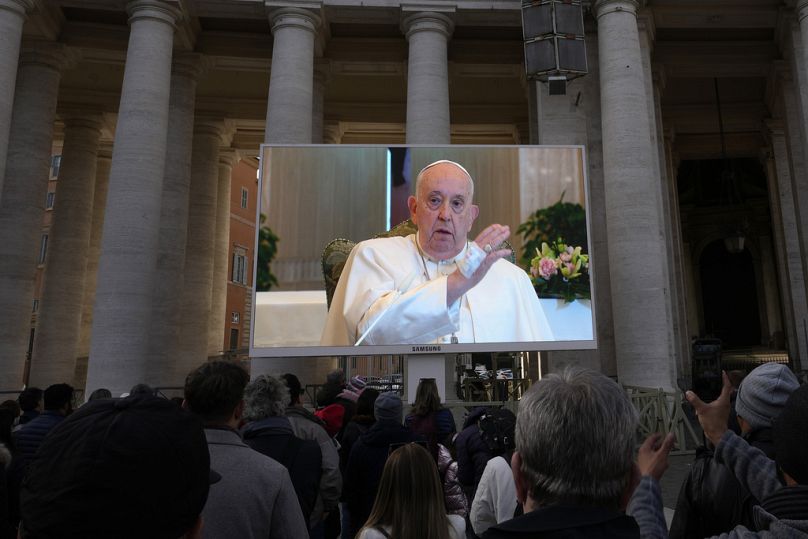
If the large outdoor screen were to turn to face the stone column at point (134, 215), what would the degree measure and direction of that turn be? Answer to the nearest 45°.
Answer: approximately 90° to its right

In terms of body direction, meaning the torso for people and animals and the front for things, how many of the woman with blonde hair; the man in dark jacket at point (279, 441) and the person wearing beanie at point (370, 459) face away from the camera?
3

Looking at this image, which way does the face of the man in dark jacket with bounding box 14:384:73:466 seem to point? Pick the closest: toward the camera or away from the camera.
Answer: away from the camera

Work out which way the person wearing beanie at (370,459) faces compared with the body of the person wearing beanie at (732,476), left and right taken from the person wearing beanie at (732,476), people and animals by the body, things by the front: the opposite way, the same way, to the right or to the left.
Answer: the same way

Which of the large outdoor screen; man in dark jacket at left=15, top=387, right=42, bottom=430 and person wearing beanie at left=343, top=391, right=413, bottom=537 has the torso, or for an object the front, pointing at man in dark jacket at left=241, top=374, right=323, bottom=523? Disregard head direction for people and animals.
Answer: the large outdoor screen

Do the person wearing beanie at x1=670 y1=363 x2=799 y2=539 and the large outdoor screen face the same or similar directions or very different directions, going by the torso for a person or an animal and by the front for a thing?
very different directions

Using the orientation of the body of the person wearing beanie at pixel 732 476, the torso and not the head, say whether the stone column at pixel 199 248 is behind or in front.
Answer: in front

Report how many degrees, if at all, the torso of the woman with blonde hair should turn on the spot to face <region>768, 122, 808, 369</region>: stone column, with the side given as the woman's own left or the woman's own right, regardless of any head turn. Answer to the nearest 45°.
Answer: approximately 45° to the woman's own right

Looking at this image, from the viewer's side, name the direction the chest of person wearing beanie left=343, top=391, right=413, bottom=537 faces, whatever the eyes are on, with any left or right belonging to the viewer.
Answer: facing away from the viewer

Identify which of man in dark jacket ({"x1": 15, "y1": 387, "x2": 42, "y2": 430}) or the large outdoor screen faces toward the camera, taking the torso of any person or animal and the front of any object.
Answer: the large outdoor screen

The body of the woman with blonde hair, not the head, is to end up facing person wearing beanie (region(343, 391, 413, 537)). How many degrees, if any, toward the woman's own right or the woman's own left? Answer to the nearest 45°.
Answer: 0° — they already face them

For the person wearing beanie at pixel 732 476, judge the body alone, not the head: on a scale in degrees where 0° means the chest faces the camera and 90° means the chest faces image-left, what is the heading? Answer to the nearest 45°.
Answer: approximately 135°

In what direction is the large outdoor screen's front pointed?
toward the camera

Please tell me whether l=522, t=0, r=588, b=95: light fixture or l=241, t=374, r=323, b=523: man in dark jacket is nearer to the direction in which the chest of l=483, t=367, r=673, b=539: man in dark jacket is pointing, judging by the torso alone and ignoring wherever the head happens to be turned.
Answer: the light fixture

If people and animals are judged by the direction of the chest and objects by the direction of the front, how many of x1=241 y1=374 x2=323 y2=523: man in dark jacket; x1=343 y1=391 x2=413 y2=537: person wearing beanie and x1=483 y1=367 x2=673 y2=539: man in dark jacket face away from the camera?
3

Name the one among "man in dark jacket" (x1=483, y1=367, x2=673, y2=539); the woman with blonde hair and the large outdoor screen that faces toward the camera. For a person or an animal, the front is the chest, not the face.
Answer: the large outdoor screen

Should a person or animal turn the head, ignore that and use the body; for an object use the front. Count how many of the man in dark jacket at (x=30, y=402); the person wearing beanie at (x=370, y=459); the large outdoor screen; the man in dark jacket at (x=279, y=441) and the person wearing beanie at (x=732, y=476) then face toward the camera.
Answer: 1

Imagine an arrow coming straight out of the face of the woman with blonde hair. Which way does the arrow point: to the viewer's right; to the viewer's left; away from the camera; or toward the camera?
away from the camera

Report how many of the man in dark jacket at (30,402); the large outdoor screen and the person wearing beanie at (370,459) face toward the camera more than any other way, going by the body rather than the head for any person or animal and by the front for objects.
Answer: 1
